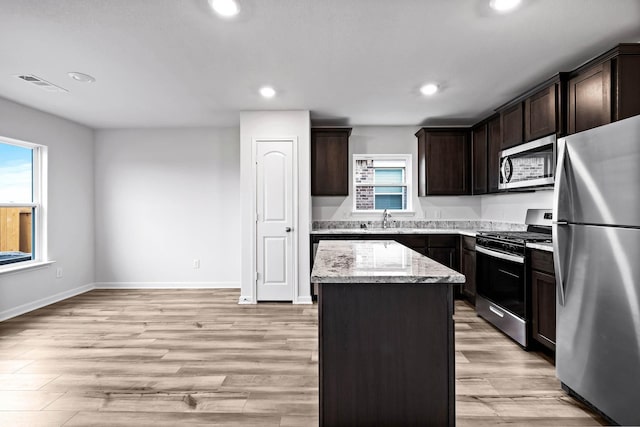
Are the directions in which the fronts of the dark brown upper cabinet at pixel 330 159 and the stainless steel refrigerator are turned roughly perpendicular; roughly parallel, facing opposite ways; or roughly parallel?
roughly perpendicular

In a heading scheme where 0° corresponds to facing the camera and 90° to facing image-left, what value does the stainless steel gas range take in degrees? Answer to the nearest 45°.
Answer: approximately 45°

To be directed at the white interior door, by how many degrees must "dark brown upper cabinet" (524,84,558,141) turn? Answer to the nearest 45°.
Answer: approximately 45° to its right

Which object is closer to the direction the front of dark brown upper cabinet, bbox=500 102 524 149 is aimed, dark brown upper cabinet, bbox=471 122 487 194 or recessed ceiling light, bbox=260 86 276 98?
the recessed ceiling light

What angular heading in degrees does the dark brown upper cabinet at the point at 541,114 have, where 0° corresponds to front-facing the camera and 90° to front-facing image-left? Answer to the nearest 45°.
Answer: approximately 45°

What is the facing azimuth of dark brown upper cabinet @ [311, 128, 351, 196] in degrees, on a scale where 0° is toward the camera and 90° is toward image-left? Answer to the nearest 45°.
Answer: approximately 0°

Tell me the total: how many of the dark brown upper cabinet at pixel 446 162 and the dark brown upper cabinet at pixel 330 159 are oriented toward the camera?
2

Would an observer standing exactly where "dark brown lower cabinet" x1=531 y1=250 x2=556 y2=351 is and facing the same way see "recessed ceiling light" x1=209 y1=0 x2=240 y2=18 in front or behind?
in front
